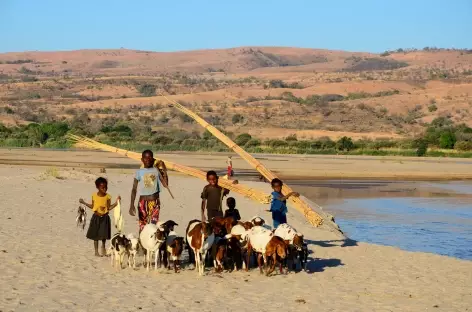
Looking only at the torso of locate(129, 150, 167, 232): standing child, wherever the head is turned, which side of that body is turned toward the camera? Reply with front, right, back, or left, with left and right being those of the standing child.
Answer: front

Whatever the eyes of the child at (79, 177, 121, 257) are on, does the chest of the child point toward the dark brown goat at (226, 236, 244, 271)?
no

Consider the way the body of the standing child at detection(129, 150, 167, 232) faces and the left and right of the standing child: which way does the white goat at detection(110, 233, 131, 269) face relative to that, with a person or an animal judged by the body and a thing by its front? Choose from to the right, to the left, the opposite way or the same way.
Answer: the same way

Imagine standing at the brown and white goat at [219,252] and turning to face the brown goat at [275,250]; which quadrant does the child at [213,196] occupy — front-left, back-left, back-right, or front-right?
back-left

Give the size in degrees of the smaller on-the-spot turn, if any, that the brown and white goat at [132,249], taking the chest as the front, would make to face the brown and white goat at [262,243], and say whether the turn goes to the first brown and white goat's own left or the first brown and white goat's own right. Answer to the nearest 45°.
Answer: approximately 90° to the first brown and white goat's own left

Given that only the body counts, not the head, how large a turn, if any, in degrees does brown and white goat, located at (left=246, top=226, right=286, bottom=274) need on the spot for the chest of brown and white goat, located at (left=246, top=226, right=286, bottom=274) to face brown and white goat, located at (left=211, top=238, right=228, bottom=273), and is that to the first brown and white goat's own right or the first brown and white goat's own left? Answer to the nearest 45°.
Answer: approximately 135° to the first brown and white goat's own right

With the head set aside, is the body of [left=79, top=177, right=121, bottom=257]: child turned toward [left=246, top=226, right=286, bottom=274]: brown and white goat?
no

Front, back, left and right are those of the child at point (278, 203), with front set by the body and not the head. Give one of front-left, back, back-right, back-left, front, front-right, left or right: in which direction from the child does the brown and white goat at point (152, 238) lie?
right

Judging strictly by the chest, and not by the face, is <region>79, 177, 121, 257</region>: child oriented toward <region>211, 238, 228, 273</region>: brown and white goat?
no

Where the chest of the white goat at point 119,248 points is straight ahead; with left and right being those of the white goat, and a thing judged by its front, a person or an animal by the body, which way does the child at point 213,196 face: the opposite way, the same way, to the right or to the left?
the same way

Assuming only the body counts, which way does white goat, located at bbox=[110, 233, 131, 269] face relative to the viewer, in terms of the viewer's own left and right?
facing the viewer

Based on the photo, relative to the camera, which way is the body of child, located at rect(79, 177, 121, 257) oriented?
toward the camera

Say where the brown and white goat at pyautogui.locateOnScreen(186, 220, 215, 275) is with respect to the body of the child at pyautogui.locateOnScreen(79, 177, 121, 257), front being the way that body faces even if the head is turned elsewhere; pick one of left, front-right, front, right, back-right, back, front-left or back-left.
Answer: front-left
